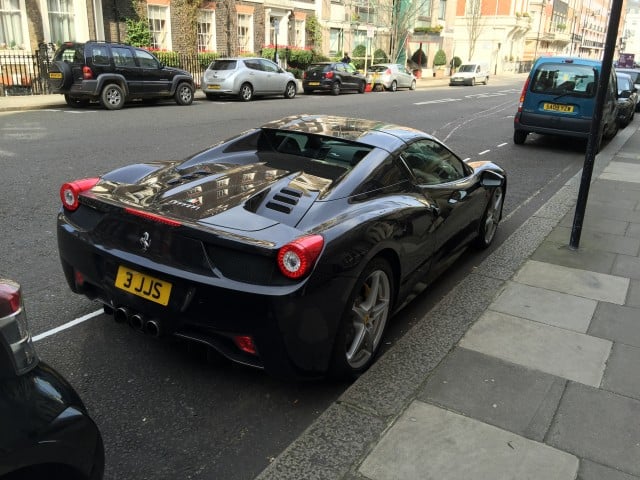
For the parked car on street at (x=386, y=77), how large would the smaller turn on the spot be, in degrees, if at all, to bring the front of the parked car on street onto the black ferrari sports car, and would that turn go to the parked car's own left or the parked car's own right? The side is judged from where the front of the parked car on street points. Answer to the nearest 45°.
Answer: approximately 135° to the parked car's own right

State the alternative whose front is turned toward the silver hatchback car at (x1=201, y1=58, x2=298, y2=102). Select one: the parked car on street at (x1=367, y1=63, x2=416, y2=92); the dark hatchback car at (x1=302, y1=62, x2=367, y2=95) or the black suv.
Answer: the black suv

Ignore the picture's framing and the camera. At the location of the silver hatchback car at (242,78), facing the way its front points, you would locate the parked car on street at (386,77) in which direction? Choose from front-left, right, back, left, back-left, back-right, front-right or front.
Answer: front

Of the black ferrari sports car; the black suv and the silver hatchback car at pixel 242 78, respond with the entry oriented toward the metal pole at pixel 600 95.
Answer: the black ferrari sports car

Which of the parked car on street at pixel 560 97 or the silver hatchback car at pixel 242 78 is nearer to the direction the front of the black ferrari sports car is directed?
the parked car on street

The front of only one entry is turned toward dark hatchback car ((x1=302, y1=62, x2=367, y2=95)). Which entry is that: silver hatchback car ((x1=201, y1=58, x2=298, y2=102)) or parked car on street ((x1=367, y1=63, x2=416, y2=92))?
the silver hatchback car

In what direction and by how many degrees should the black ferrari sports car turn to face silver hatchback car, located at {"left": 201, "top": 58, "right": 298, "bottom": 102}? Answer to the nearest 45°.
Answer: approximately 45° to its left

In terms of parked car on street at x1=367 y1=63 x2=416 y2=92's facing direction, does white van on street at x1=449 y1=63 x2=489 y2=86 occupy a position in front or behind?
in front

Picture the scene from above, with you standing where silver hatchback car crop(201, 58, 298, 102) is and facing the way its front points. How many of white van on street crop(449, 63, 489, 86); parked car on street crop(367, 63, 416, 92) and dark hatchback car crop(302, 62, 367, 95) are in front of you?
3

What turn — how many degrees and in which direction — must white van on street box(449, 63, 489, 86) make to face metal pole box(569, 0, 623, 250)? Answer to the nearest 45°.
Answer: approximately 45° to its left

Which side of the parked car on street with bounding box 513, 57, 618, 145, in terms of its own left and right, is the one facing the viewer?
back

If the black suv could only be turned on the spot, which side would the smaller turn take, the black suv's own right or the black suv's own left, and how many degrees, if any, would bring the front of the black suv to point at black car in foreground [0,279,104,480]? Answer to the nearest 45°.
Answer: approximately 135° to the black suv's own right

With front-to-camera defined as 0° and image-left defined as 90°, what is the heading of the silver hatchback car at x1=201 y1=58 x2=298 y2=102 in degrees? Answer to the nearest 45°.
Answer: approximately 225°

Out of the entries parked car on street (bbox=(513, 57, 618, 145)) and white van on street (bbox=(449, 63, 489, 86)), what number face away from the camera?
1

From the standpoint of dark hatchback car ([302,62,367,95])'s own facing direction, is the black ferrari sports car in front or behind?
behind
